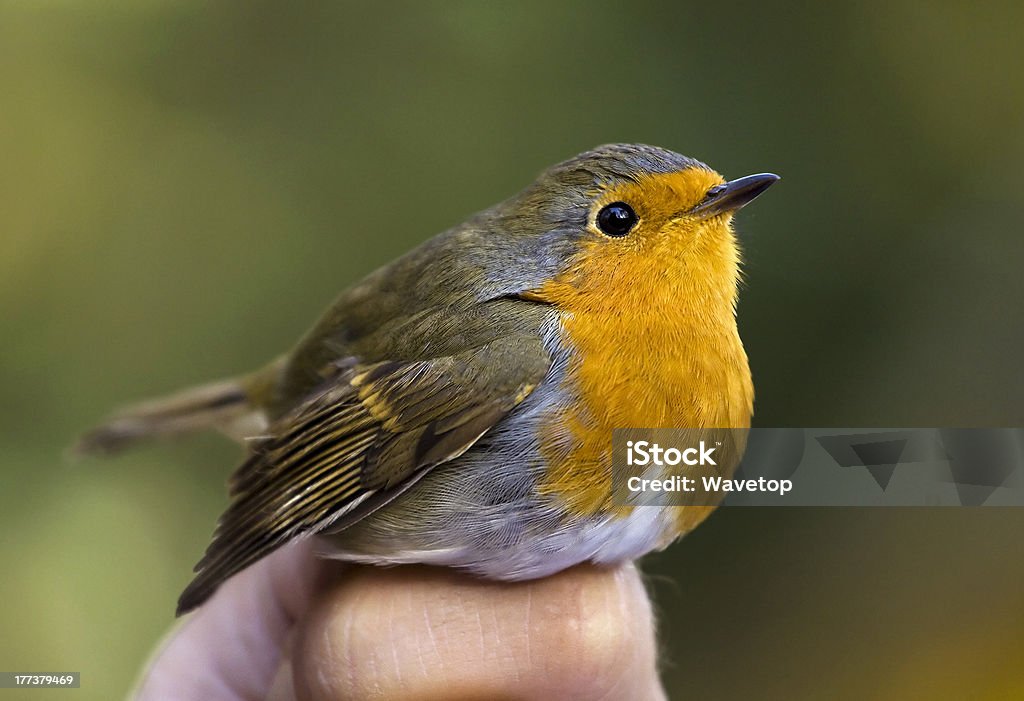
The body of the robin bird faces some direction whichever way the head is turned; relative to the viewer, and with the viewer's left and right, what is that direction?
facing to the right of the viewer
